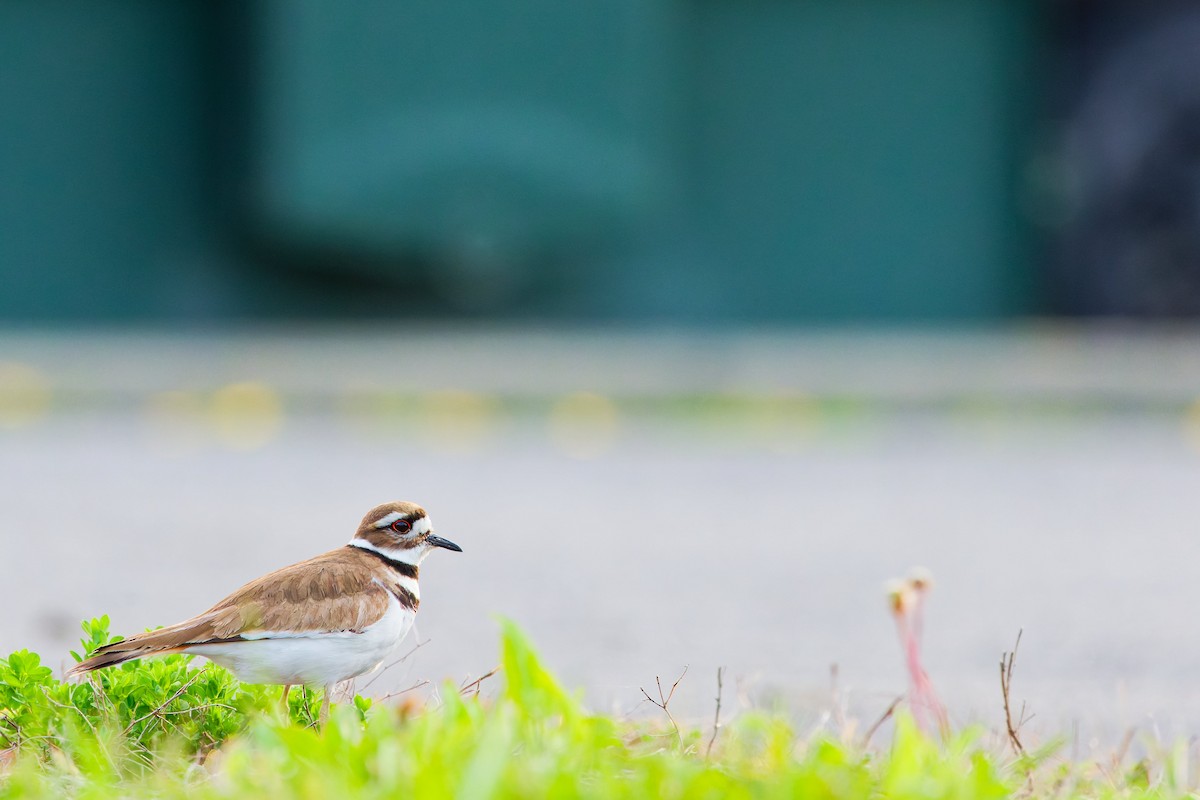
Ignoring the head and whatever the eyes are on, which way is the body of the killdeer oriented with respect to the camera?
to the viewer's right
